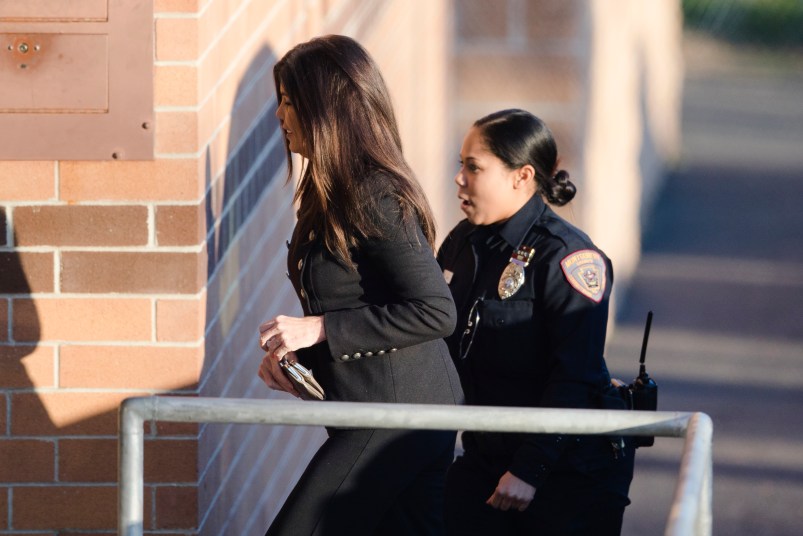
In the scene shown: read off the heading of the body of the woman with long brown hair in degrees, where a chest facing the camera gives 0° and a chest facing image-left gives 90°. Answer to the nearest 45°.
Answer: approximately 90°

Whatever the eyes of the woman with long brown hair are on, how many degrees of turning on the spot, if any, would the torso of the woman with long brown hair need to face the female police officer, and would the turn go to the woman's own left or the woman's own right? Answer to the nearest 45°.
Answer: approximately 135° to the woman's own right

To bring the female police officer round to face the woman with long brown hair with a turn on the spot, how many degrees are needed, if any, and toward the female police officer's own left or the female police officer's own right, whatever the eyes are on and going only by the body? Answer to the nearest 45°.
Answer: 0° — they already face them
